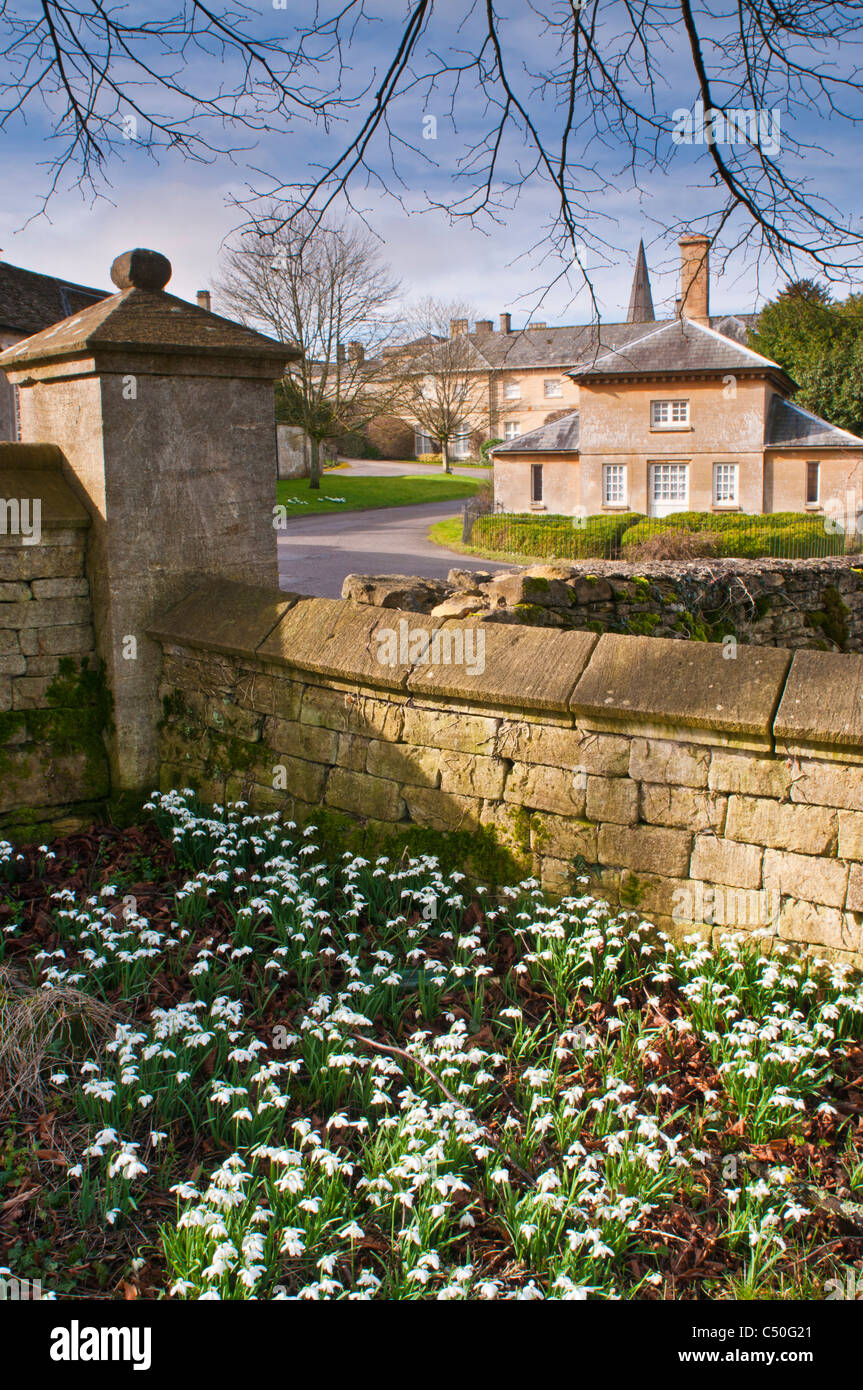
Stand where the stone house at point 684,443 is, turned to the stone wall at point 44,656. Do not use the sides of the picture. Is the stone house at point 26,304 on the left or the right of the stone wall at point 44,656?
right

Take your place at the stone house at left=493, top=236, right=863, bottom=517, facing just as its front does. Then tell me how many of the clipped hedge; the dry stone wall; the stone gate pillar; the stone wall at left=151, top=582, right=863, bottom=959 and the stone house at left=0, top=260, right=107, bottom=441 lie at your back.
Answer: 0

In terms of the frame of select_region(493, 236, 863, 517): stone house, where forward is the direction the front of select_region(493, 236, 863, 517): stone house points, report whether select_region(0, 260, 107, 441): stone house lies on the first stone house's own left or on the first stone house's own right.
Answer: on the first stone house's own right

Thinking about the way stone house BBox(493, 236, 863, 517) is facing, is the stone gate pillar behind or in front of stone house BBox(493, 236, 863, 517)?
in front

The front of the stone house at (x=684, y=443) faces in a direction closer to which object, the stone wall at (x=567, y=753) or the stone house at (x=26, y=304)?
the stone wall

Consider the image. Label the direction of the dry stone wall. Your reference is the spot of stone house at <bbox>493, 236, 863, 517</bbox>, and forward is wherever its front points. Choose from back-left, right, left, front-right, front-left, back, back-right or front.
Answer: front

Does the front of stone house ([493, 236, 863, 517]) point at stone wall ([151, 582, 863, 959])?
yes

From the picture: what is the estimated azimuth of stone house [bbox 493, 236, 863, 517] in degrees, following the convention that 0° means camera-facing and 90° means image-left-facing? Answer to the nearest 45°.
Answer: approximately 0°

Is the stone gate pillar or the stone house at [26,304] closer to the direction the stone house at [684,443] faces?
the stone gate pillar

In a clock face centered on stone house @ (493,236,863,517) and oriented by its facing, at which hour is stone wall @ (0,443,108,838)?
The stone wall is roughly at 12 o'clock from the stone house.

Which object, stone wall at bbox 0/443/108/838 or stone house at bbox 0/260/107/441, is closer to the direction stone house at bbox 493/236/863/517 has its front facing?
the stone wall

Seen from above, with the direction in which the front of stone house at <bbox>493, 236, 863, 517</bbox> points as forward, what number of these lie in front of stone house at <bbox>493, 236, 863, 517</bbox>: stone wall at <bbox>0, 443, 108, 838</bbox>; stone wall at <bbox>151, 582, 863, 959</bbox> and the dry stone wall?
3

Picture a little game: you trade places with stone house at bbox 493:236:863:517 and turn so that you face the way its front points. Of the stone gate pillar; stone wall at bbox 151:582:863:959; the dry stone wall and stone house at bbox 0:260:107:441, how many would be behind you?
0
